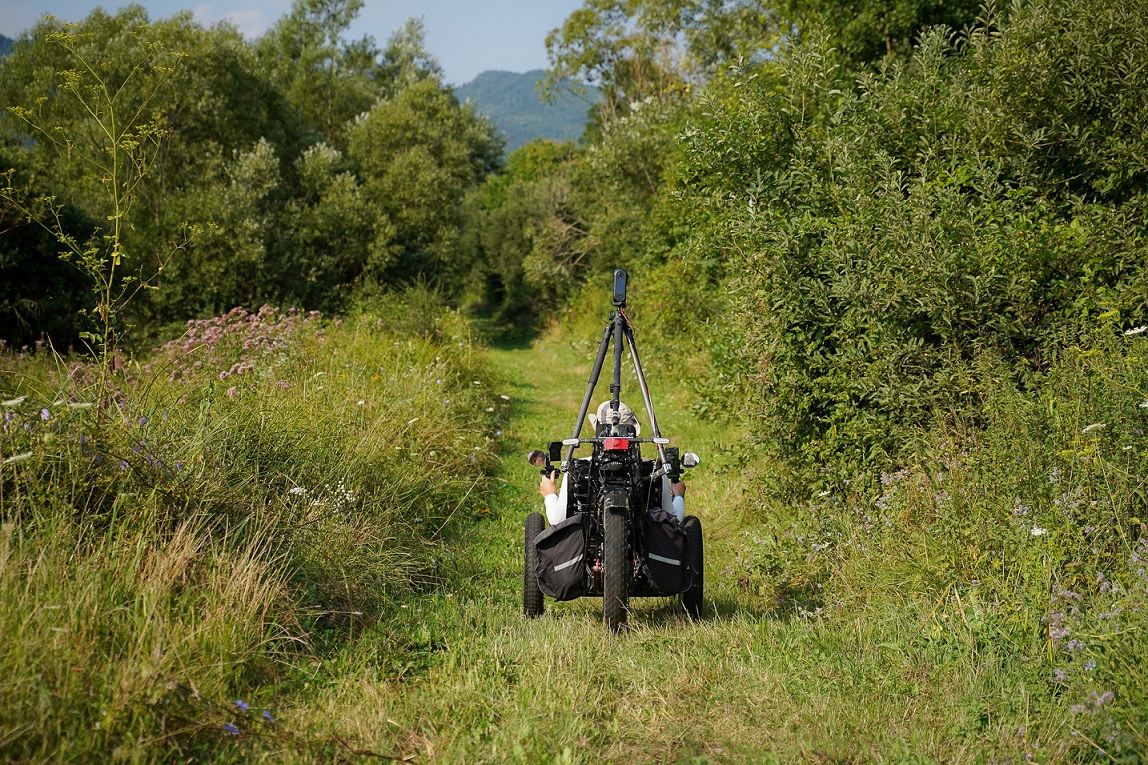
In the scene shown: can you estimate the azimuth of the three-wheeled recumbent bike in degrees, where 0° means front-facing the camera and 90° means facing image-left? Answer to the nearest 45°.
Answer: approximately 180°

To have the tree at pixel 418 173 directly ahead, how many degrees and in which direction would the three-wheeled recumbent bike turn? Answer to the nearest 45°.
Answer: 0° — it already faces it

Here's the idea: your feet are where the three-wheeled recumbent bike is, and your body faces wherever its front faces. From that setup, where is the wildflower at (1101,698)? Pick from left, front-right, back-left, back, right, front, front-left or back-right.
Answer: back-right

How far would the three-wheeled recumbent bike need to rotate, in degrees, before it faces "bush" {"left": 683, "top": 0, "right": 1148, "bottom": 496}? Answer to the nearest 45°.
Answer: approximately 45° to its right

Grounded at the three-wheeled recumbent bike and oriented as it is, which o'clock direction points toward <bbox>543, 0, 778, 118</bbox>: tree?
The tree is roughly at 12 o'clock from the three-wheeled recumbent bike.
